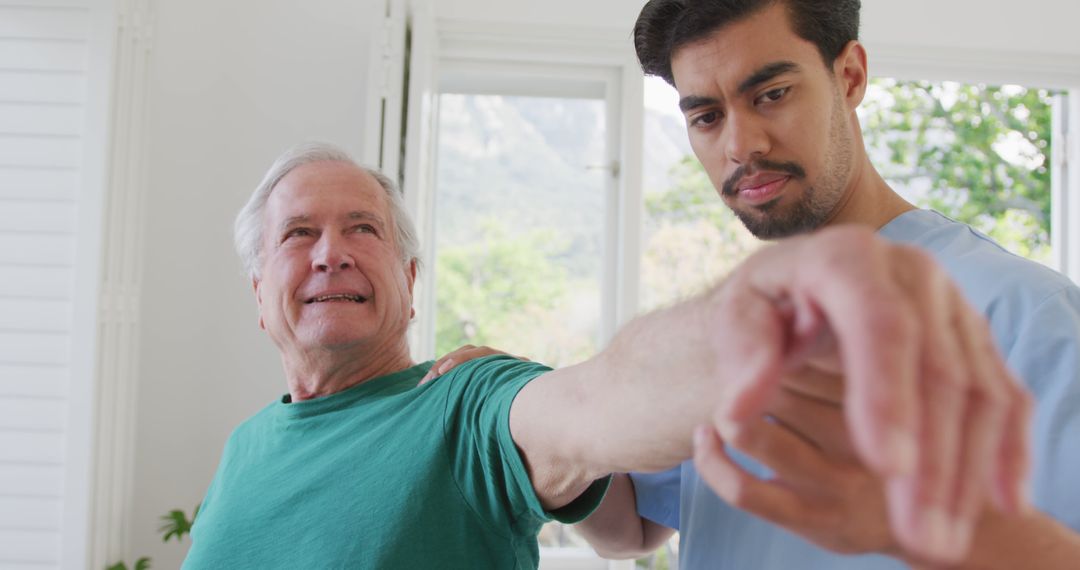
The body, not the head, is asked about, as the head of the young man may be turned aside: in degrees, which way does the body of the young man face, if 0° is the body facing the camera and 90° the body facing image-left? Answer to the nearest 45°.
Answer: approximately 45°

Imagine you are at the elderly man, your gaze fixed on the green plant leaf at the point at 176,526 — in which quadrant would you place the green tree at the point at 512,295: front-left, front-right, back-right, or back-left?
front-right

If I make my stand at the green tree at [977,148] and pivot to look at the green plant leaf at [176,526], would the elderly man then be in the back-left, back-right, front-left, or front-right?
front-left

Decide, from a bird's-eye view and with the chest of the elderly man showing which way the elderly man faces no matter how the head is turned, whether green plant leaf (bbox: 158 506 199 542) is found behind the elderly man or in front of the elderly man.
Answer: behind

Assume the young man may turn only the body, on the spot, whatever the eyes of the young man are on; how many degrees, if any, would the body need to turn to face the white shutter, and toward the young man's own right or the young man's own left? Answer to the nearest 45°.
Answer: approximately 45° to the young man's own right

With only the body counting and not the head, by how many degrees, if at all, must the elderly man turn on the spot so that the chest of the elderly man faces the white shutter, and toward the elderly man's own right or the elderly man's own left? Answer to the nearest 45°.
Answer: approximately 135° to the elderly man's own right

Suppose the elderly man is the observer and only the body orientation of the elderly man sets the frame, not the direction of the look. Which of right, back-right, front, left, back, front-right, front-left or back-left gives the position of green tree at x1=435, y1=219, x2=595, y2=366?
back

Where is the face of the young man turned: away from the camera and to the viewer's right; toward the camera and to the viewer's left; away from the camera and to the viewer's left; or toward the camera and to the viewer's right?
toward the camera and to the viewer's left

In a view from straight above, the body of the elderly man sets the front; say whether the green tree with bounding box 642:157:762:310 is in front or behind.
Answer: behind

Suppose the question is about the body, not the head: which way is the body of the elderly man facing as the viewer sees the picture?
toward the camera

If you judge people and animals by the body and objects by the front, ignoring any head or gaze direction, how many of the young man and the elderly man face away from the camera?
0

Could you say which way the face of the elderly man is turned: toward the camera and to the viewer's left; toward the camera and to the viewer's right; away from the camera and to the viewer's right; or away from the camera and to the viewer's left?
toward the camera and to the viewer's right

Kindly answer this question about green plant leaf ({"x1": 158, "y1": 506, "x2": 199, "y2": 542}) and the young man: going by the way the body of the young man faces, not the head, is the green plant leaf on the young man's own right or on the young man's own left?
on the young man's own right
